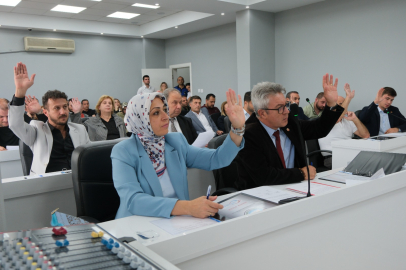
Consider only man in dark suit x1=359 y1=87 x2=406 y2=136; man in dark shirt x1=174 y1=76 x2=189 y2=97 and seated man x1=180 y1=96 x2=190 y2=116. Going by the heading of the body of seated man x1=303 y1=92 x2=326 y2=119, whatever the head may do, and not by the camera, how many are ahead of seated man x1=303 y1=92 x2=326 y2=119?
1

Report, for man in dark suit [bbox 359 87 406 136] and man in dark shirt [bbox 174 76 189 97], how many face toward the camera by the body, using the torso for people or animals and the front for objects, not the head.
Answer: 2

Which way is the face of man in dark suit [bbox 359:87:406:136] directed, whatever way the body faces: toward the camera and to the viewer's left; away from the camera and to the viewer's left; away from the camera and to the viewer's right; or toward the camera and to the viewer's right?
toward the camera and to the viewer's left

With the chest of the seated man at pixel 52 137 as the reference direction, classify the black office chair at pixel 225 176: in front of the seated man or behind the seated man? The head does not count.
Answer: in front

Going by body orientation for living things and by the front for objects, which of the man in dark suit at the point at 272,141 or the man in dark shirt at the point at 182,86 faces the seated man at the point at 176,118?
the man in dark shirt

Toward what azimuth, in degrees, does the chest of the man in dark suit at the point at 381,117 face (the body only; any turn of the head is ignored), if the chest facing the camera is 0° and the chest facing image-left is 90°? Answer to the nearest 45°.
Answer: approximately 0°

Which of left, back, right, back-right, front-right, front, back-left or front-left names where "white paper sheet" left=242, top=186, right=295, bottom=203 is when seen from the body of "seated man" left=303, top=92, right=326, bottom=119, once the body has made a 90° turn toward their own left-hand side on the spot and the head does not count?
back-right

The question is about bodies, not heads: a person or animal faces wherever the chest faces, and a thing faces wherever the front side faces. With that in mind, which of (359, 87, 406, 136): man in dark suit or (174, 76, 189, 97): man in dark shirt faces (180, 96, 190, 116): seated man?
the man in dark shirt
